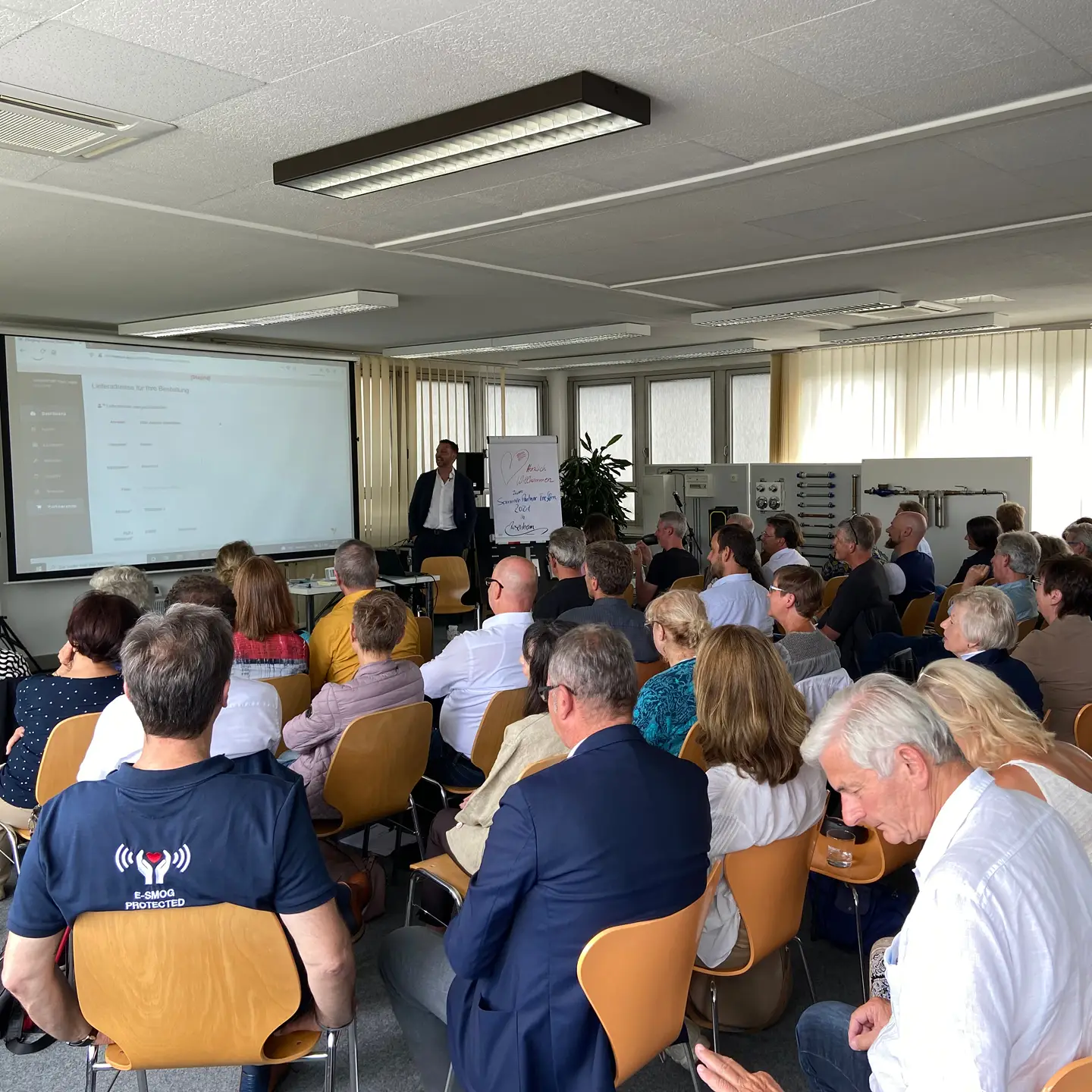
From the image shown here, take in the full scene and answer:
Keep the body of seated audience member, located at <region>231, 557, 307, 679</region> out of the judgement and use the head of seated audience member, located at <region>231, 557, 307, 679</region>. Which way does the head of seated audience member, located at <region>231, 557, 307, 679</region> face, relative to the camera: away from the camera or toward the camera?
away from the camera

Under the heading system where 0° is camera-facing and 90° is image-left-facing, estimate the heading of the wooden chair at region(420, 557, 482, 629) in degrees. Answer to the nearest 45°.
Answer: approximately 315°

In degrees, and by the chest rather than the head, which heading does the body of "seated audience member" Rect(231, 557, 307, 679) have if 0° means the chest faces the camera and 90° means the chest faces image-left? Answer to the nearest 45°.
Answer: approximately 180°

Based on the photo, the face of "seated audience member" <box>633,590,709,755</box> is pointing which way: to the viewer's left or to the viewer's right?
to the viewer's left

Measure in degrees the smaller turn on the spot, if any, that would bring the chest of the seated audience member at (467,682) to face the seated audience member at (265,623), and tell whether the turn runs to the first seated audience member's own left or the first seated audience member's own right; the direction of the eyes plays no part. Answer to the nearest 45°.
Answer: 0° — they already face them

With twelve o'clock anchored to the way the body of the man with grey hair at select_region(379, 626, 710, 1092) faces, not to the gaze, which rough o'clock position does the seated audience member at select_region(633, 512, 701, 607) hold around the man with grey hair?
The seated audience member is roughly at 2 o'clock from the man with grey hair.

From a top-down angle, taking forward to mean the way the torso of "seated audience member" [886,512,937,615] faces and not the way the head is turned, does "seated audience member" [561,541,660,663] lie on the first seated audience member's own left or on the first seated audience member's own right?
on the first seated audience member's own left

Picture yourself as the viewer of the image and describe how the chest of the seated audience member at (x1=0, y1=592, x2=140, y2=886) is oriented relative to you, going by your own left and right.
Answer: facing away from the viewer and to the left of the viewer

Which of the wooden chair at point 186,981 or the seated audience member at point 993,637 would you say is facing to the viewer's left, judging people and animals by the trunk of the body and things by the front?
the seated audience member

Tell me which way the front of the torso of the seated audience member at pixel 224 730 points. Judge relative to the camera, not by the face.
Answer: away from the camera

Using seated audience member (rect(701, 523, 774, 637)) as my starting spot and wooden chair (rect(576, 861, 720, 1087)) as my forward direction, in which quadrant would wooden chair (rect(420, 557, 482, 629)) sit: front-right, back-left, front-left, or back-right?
back-right

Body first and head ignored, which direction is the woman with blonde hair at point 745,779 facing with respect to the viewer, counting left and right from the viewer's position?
facing away from the viewer and to the left of the viewer

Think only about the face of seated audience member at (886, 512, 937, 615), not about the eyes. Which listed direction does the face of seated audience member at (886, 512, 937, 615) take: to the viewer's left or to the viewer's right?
to the viewer's left

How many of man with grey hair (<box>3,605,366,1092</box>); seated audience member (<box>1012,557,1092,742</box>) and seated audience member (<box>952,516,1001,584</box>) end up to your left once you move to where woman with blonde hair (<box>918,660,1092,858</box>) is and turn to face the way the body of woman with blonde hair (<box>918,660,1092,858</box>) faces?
1

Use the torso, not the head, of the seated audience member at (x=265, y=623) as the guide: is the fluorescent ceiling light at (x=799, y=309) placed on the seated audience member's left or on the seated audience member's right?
on the seated audience member's right
